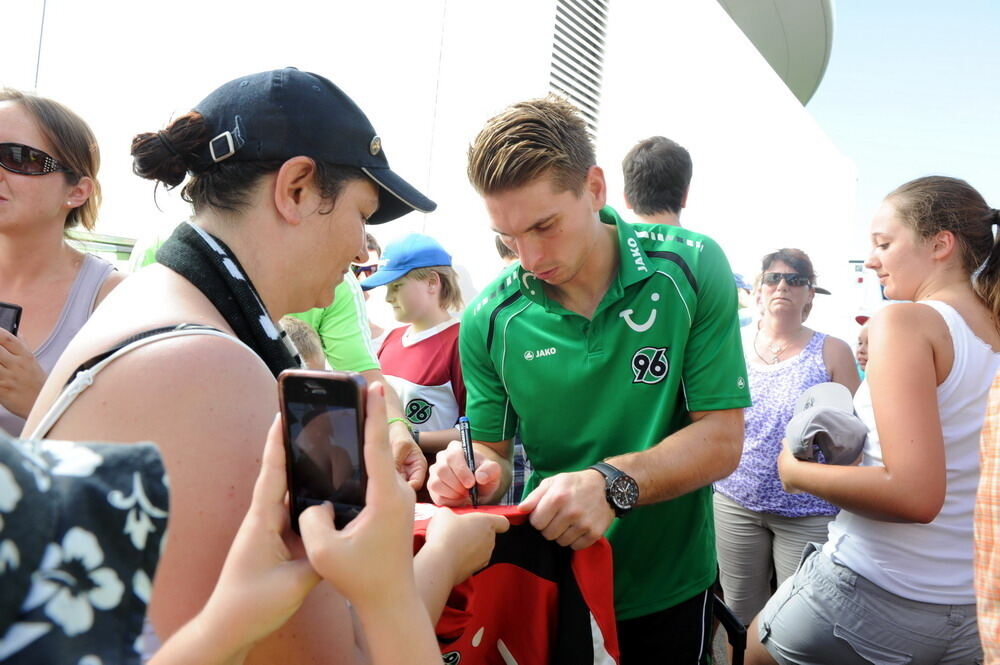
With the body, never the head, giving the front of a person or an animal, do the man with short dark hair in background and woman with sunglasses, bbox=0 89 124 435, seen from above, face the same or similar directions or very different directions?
very different directions

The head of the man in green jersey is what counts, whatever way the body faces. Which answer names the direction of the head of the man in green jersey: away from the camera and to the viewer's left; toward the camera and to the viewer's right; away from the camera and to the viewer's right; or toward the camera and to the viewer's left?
toward the camera and to the viewer's left

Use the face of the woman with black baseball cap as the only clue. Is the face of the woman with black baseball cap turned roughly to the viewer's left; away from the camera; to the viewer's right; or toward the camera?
to the viewer's right

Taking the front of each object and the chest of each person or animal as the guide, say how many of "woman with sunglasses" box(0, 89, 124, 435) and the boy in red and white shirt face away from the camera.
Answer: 0

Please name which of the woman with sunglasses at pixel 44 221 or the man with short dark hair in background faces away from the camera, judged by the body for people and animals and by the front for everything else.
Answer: the man with short dark hair in background

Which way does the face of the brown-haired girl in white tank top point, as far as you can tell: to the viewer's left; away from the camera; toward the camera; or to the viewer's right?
to the viewer's left

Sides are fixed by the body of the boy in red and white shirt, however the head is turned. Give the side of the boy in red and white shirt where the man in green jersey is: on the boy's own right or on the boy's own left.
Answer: on the boy's own left

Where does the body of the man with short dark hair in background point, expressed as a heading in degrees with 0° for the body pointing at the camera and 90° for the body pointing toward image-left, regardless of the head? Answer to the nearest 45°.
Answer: approximately 180°

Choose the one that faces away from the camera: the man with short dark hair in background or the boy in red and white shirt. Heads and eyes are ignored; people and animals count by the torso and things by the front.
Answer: the man with short dark hair in background

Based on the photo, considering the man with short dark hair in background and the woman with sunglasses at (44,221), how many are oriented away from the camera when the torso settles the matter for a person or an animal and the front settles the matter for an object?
1

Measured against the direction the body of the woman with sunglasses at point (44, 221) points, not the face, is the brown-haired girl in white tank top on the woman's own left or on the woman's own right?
on the woman's own left
